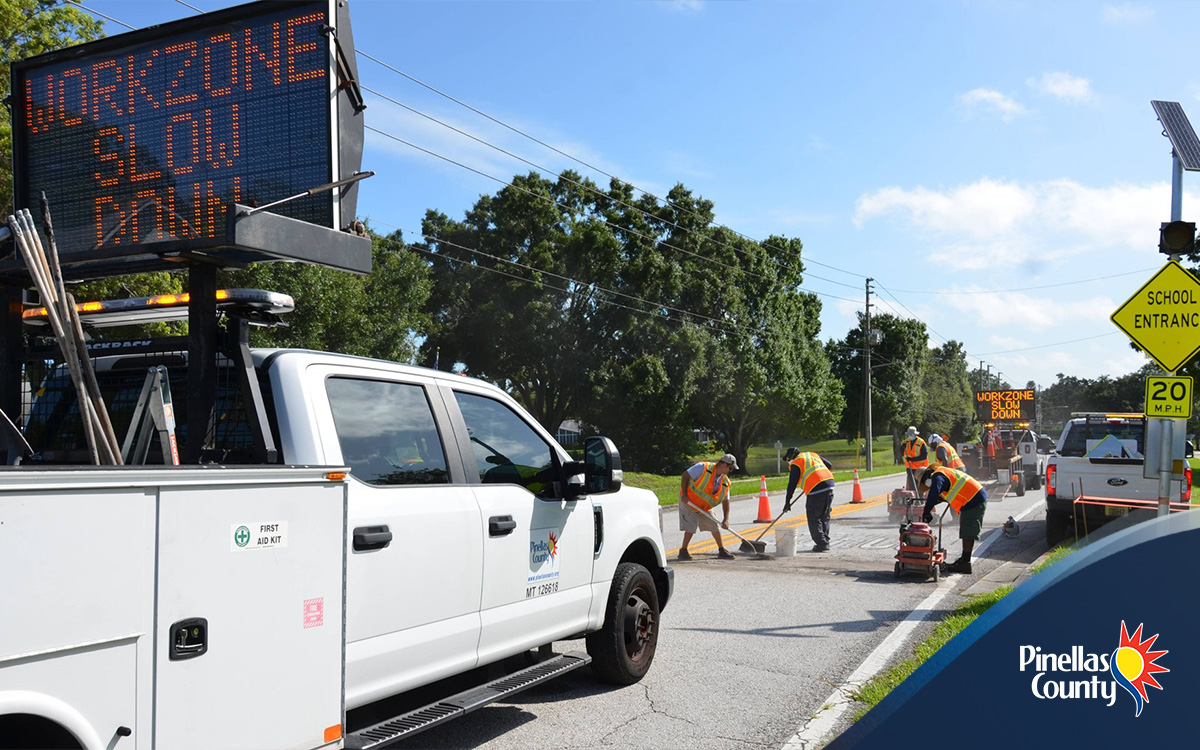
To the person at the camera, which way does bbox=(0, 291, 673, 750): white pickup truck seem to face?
facing away from the viewer and to the right of the viewer

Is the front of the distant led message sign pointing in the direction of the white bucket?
yes

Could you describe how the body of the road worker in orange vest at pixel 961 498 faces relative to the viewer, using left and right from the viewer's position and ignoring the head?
facing to the left of the viewer

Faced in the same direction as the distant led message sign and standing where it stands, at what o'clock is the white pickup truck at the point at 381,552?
The white pickup truck is roughly at 12 o'clock from the distant led message sign.

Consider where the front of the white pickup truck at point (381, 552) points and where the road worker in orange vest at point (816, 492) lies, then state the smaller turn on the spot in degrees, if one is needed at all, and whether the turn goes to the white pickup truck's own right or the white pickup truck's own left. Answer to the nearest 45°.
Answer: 0° — it already faces them

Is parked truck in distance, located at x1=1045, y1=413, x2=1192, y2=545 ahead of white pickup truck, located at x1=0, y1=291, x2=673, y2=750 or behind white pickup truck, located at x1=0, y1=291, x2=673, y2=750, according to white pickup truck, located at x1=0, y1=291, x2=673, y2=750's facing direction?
ahead

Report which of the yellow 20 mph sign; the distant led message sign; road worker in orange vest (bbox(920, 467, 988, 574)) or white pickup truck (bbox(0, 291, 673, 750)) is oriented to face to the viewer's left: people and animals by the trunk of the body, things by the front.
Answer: the road worker in orange vest

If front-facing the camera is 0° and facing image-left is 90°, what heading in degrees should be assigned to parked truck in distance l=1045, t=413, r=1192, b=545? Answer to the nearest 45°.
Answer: approximately 180°

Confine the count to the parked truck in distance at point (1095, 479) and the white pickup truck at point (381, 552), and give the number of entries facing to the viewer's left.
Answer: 0

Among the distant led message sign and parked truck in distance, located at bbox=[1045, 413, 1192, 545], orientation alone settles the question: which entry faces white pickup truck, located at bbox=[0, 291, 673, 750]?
the distant led message sign
